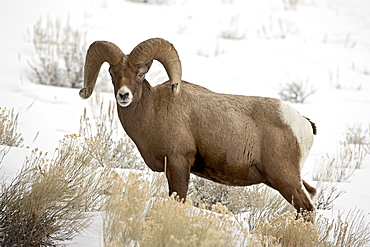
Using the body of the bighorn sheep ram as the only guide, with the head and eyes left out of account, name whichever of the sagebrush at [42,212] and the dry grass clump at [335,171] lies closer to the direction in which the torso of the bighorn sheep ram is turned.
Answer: the sagebrush

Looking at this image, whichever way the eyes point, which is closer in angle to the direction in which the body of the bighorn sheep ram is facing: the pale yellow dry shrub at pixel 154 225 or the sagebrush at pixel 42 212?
the sagebrush

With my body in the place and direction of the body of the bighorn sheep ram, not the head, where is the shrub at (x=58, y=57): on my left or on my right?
on my right

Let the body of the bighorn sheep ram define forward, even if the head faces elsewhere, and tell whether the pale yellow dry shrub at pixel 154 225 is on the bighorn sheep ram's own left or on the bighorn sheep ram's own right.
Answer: on the bighorn sheep ram's own left

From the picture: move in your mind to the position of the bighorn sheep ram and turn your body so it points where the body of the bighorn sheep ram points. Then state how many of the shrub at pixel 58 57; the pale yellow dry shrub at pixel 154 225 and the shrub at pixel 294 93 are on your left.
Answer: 1

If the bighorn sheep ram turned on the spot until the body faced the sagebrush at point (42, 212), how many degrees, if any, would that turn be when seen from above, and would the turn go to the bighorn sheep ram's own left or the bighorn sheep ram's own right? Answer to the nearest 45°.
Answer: approximately 45° to the bighorn sheep ram's own left

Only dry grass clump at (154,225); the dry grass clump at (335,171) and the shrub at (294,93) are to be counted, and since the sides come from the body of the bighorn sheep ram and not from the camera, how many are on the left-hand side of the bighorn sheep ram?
1

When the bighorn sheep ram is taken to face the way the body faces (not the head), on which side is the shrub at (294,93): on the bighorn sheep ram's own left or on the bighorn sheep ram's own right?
on the bighorn sheep ram's own right

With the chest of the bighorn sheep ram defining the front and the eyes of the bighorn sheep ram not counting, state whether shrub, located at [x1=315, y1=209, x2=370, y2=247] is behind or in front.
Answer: behind

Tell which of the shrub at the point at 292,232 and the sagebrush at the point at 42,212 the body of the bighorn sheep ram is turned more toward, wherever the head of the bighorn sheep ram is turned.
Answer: the sagebrush

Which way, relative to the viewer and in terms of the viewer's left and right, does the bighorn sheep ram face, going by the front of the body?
facing to the left of the viewer

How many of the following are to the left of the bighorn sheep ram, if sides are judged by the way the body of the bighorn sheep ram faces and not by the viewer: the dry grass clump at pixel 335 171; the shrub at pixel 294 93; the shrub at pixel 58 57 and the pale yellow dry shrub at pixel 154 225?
1
